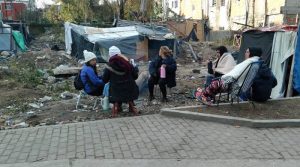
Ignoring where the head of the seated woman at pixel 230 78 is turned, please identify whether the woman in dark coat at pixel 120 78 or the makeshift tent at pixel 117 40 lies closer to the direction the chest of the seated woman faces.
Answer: the woman in dark coat

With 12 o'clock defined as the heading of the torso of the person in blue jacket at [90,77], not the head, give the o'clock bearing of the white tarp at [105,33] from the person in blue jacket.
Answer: The white tarp is roughly at 9 o'clock from the person in blue jacket.

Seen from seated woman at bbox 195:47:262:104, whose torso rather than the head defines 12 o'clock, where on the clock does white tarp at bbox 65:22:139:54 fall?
The white tarp is roughly at 2 o'clock from the seated woman.

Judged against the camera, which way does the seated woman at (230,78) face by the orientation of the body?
to the viewer's left

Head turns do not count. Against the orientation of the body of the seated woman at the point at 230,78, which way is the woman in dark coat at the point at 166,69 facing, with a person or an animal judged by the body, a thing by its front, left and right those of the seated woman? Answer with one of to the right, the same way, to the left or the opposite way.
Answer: to the left

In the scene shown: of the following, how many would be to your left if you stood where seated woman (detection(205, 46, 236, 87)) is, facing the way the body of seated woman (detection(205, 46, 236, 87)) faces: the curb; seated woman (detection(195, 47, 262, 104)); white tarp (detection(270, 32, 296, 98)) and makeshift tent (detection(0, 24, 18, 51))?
2

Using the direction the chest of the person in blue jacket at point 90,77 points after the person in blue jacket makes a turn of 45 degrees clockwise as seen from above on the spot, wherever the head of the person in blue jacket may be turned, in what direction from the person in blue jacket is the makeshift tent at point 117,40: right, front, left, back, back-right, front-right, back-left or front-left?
back-left

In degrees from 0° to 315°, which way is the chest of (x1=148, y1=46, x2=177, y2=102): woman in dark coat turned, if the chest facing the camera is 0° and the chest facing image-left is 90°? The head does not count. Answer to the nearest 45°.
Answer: approximately 0°

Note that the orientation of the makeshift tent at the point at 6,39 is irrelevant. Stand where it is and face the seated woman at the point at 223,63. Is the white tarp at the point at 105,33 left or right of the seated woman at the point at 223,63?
left

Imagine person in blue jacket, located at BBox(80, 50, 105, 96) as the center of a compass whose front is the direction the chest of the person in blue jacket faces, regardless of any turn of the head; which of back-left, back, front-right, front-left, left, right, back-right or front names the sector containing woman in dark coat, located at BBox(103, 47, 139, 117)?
front-right

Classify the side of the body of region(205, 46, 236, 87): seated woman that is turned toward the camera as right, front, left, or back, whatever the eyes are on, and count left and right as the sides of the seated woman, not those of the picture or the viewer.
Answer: left

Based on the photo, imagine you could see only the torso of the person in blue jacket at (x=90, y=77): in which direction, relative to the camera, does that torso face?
to the viewer's right

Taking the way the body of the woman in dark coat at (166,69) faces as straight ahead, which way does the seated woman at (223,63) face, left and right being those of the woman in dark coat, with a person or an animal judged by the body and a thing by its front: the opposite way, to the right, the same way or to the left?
to the right
